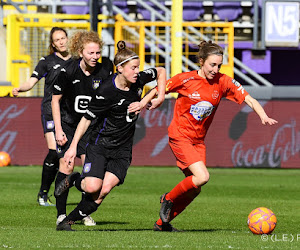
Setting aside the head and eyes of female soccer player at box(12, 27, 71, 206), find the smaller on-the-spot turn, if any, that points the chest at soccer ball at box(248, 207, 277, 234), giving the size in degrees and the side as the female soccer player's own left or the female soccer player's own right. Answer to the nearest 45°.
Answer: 0° — they already face it

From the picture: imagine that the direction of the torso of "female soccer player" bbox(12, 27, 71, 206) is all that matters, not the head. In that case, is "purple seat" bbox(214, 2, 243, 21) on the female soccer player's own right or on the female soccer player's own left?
on the female soccer player's own left

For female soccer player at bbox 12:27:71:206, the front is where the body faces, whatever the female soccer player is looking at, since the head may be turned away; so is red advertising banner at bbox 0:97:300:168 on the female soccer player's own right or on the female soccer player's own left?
on the female soccer player's own left

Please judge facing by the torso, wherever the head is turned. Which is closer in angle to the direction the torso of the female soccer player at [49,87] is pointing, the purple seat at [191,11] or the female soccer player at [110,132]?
the female soccer player

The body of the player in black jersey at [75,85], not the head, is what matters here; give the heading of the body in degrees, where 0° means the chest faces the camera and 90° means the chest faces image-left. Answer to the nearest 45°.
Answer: approximately 315°

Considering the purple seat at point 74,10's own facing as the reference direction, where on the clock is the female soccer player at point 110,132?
The female soccer player is roughly at 12 o'clock from the purple seat.

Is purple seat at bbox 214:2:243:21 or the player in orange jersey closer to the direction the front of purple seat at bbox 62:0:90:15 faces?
the player in orange jersey

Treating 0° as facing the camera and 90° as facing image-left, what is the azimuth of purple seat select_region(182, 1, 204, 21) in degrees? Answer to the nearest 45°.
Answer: approximately 0°

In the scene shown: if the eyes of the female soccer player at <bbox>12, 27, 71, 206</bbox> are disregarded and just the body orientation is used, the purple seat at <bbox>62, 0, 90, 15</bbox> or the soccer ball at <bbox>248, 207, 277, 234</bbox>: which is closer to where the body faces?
the soccer ball

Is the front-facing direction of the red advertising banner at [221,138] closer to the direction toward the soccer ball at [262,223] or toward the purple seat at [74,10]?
the soccer ball
